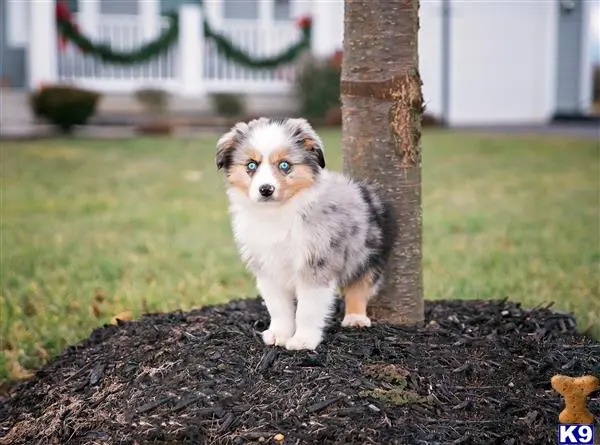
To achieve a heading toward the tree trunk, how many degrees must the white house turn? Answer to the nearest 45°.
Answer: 0° — it already faces it

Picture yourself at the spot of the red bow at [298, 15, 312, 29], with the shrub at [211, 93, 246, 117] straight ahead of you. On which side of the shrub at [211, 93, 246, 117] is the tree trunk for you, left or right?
left

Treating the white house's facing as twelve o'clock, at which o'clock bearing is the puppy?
The puppy is roughly at 12 o'clock from the white house.

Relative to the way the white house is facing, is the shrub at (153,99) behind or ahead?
ahead

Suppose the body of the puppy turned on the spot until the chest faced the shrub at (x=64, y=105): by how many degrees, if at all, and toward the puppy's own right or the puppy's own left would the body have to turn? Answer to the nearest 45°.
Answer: approximately 135° to the puppy's own right

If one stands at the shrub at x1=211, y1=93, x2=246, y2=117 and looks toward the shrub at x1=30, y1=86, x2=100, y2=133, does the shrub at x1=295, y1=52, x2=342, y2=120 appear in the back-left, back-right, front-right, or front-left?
back-left

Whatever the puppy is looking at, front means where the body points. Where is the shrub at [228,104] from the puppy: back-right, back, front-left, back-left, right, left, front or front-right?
back-right

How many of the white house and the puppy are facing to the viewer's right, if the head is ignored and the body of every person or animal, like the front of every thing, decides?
0

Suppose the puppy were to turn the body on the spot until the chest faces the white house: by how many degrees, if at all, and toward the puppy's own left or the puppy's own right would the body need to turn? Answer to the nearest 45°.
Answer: approximately 135° to the puppy's own right

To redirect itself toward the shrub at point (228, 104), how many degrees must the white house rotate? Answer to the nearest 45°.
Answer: approximately 45° to its right

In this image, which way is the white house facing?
toward the camera

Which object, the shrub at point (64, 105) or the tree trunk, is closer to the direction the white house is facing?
the tree trunk

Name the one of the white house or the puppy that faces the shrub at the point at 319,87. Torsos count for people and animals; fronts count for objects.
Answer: the white house

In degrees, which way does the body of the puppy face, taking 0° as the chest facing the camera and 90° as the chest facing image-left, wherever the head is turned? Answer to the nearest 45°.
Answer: approximately 45°

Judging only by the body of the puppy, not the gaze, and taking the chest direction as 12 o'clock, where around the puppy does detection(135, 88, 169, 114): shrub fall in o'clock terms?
The shrub is roughly at 4 o'clock from the puppy.
